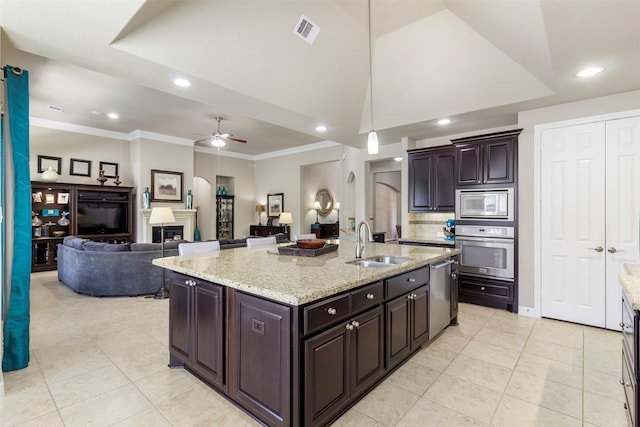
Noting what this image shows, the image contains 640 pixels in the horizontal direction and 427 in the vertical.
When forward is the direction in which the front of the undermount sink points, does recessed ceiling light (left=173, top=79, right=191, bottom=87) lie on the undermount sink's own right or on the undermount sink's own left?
on the undermount sink's own right

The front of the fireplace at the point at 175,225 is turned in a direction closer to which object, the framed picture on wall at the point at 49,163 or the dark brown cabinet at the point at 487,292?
the dark brown cabinet

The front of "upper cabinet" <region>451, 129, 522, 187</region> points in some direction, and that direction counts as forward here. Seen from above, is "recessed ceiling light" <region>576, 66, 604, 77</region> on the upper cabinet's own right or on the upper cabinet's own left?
on the upper cabinet's own left

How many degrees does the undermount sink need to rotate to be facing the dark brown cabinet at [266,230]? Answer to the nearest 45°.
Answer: approximately 180°

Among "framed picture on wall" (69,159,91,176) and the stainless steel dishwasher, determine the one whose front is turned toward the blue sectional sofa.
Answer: the framed picture on wall

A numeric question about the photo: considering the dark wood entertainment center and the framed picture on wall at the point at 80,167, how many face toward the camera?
2

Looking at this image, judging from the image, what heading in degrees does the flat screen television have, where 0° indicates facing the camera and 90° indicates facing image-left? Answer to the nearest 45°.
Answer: approximately 0°

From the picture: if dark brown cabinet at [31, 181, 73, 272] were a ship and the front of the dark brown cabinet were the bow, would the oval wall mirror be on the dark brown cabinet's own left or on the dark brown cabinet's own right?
on the dark brown cabinet's own left

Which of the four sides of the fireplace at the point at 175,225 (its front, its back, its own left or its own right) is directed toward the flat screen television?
right

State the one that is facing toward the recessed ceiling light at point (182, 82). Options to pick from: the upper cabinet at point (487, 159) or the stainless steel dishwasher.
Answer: the upper cabinet
